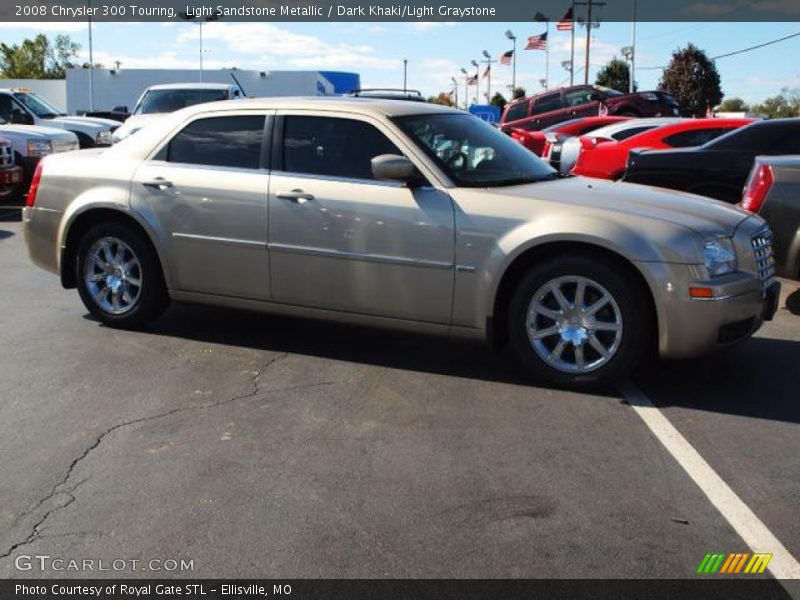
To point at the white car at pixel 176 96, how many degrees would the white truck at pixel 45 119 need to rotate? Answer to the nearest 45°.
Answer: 0° — it already faces it

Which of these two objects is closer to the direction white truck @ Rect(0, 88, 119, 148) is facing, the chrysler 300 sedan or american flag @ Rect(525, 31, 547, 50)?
the chrysler 300 sedan

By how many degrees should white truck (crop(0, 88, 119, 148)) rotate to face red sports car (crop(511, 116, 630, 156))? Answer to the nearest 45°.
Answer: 0° — it already faces it

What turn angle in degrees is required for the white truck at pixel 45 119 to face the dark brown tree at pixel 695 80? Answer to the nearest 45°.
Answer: approximately 90° to its left

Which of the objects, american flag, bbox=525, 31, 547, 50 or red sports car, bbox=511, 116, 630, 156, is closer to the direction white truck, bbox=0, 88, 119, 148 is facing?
the red sports car

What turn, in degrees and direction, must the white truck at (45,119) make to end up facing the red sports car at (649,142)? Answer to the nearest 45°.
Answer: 0° — it already faces it

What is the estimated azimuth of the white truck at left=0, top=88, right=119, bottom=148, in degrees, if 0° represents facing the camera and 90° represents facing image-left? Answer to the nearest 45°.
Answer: approximately 315°

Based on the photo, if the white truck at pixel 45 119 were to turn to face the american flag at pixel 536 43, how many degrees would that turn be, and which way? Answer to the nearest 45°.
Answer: approximately 90° to its left

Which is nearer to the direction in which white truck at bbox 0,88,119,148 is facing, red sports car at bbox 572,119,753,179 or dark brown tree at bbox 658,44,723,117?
the red sports car

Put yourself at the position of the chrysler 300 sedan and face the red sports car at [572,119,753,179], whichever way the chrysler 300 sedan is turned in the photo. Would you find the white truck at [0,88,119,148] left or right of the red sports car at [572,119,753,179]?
left
